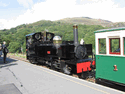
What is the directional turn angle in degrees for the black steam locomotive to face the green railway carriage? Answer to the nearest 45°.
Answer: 0° — it already faces it

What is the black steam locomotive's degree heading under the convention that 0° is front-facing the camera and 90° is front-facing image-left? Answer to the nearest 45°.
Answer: approximately 315°
